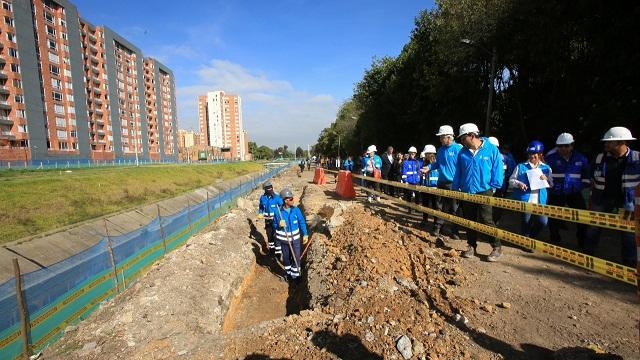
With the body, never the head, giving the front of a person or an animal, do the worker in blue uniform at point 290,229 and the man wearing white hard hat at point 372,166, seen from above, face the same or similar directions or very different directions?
same or similar directions

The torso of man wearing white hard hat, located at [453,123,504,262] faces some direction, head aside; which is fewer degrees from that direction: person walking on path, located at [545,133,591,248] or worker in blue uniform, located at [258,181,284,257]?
the worker in blue uniform

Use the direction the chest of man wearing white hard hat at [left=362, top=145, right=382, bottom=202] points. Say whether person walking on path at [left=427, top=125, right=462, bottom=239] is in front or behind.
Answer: in front

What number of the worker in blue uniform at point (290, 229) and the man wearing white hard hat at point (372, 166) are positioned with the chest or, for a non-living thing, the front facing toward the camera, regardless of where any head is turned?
2

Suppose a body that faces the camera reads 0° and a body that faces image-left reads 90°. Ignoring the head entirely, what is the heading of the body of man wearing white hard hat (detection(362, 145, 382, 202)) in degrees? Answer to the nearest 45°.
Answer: approximately 0°

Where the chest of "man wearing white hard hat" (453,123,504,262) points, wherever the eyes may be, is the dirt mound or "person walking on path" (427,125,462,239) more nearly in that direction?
the dirt mound

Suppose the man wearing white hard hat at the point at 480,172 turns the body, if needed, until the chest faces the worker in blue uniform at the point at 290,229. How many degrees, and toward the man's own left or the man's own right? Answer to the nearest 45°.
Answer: approximately 45° to the man's own right

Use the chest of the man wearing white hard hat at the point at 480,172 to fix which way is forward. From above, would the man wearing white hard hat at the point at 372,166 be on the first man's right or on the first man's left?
on the first man's right

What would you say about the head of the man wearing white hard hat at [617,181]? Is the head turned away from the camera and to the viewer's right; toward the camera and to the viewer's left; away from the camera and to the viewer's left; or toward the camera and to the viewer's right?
toward the camera and to the viewer's left

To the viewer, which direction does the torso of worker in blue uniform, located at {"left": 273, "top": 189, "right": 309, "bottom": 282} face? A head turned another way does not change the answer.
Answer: toward the camera

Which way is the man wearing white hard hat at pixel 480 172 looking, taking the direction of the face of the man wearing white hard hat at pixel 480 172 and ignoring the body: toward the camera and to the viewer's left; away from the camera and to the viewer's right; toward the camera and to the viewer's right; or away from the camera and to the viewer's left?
toward the camera and to the viewer's left

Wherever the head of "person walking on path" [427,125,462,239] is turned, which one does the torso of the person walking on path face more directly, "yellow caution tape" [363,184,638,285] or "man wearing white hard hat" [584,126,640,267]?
the yellow caution tape

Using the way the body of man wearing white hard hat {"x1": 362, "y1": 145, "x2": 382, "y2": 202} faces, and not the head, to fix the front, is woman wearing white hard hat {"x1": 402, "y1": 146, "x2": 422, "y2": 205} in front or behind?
in front
